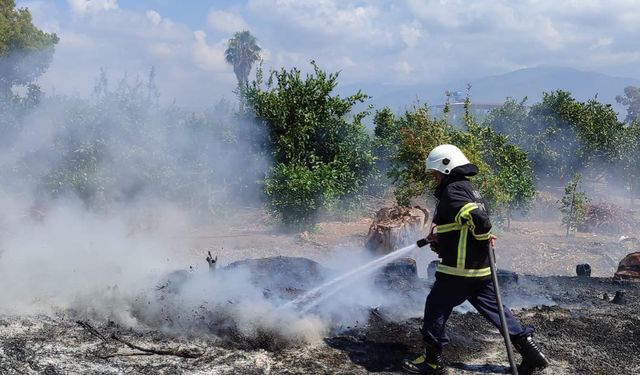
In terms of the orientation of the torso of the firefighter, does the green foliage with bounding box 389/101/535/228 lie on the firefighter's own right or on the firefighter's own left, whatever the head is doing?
on the firefighter's own right

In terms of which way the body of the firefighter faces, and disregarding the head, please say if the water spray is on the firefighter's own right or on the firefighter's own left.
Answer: on the firefighter's own right

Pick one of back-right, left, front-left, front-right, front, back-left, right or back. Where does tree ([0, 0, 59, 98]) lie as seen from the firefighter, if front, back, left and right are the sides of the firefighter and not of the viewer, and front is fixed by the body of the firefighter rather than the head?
front-right

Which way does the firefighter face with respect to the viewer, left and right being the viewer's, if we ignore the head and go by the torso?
facing to the left of the viewer

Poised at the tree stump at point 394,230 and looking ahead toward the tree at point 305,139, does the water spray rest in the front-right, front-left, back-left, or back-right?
back-left

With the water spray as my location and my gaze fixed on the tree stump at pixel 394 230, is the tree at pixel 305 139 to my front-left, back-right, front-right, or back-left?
front-left

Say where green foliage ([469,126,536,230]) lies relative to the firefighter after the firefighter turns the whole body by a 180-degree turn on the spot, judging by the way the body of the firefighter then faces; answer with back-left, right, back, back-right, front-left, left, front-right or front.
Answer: left

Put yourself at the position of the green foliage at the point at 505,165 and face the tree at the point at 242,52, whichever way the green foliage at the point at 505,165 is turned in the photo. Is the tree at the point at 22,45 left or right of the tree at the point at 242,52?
left
